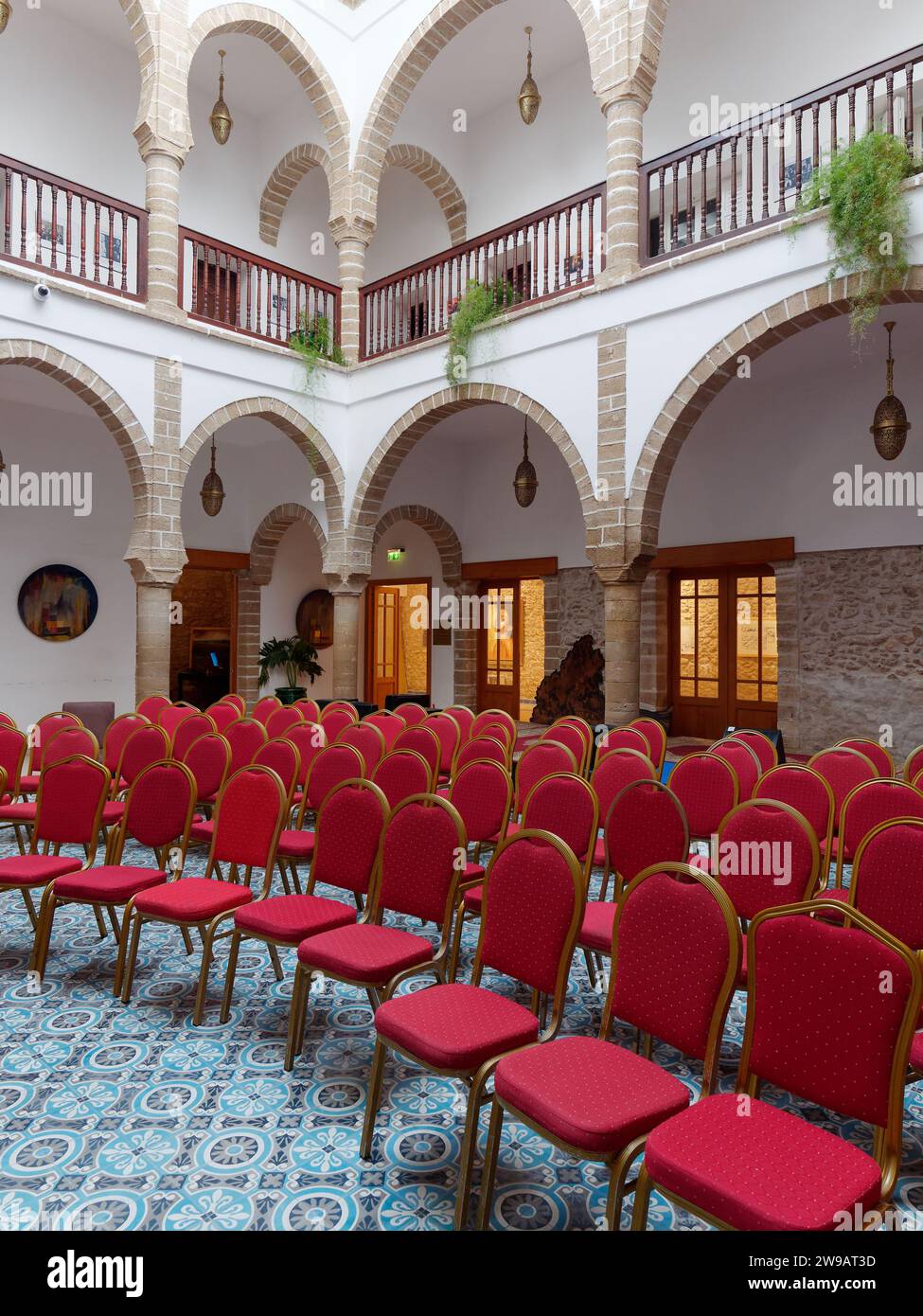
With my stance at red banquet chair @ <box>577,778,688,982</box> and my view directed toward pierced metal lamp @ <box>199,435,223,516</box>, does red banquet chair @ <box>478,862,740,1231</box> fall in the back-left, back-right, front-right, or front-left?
back-left

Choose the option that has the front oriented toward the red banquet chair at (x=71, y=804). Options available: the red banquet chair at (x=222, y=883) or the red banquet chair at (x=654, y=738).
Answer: the red banquet chair at (x=654, y=738)

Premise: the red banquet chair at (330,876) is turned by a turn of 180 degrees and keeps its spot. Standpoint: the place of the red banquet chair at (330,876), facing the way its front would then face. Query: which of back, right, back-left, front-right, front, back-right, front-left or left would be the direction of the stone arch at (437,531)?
front-left

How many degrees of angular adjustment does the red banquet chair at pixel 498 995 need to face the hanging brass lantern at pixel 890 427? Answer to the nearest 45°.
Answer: approximately 180°

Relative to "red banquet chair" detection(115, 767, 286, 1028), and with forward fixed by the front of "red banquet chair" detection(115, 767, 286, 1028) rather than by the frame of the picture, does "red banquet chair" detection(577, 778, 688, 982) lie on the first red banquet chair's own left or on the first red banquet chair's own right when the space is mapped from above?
on the first red banquet chair's own left

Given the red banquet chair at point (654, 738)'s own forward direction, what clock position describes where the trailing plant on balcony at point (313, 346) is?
The trailing plant on balcony is roughly at 3 o'clock from the red banquet chair.

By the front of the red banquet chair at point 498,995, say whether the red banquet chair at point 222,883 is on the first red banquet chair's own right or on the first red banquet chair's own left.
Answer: on the first red banquet chair's own right

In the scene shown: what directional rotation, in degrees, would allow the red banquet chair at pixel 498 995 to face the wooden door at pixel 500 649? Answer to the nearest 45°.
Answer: approximately 135° to its right

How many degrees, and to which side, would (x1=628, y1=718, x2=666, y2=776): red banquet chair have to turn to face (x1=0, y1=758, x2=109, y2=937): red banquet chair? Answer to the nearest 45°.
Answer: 0° — it already faces it

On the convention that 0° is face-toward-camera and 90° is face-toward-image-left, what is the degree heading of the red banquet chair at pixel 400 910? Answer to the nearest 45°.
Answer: approximately 45°
